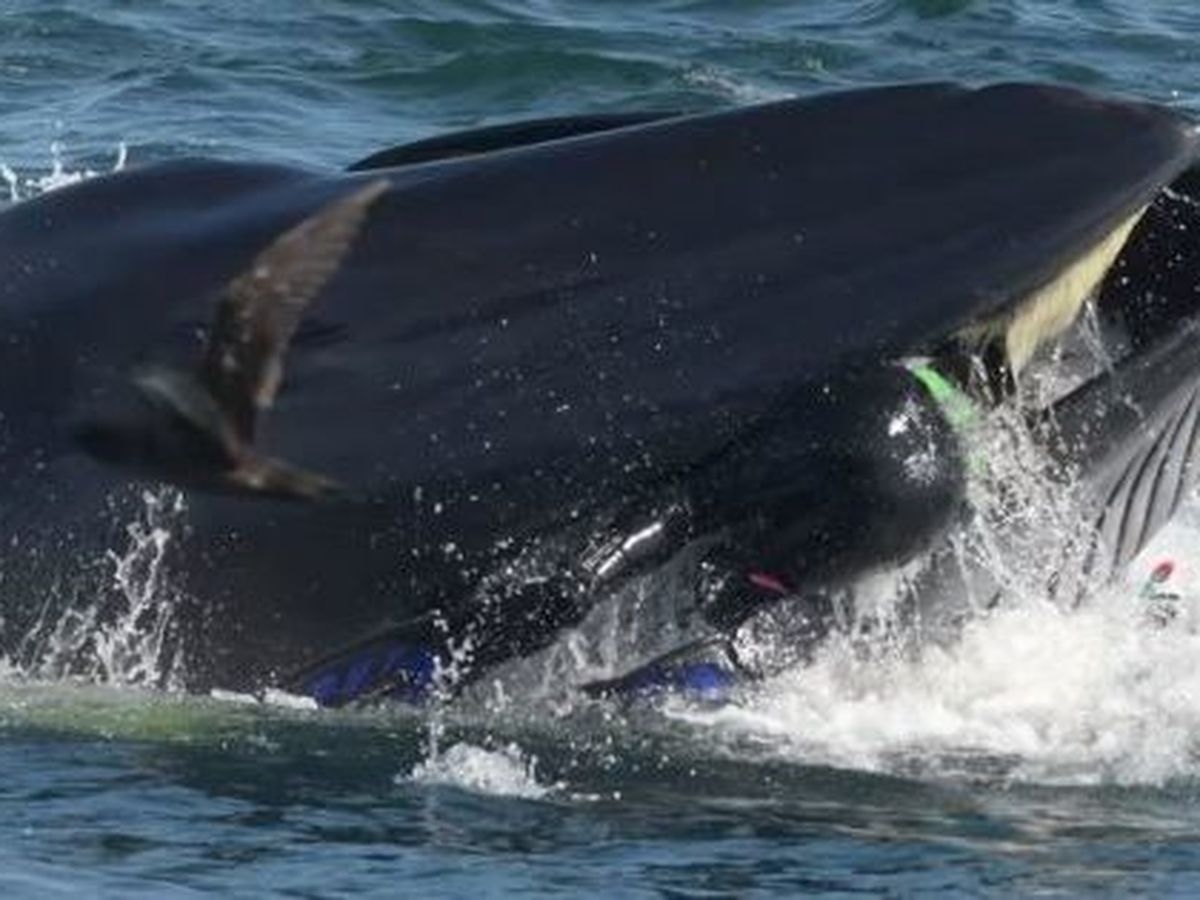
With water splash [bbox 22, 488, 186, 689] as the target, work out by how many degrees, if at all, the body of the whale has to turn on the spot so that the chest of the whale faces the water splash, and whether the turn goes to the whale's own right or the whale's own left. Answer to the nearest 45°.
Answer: approximately 180°

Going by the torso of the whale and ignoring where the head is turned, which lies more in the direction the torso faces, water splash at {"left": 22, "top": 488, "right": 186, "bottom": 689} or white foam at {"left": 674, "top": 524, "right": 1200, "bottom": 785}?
the white foam

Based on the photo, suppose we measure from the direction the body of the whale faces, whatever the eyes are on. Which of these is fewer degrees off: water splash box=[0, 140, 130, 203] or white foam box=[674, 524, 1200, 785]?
the white foam

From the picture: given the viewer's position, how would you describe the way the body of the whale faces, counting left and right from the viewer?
facing to the right of the viewer

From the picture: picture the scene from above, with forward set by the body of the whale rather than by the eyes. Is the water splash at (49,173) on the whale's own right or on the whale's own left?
on the whale's own left
